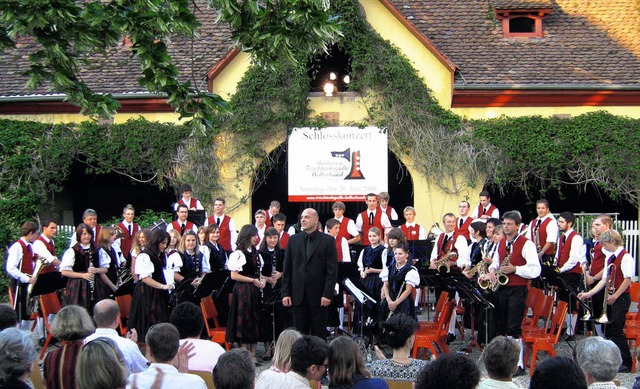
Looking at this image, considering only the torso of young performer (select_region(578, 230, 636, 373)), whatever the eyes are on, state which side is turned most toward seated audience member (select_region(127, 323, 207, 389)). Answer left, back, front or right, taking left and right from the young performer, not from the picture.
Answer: front

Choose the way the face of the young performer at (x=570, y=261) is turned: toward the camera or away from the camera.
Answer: toward the camera

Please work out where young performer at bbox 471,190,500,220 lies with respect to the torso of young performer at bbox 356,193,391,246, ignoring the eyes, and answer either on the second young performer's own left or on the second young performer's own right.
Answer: on the second young performer's own left

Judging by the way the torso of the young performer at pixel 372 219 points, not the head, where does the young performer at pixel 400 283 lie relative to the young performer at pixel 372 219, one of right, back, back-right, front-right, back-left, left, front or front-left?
front

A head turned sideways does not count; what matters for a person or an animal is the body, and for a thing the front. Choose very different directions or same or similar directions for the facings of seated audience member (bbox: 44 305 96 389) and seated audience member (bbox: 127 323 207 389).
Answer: same or similar directions

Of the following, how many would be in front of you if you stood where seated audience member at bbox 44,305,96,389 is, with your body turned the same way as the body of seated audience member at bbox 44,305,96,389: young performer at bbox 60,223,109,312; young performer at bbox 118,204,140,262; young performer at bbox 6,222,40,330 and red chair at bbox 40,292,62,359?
4

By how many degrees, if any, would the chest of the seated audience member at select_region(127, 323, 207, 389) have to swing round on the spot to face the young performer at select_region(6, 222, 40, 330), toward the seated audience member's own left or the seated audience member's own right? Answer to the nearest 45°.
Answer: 0° — they already face them

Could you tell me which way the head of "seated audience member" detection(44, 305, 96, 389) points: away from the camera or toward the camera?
away from the camera

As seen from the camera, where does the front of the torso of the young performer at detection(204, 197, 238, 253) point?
toward the camera

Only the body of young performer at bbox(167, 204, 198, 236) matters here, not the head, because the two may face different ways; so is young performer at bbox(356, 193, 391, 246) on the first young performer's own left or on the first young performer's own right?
on the first young performer's own left

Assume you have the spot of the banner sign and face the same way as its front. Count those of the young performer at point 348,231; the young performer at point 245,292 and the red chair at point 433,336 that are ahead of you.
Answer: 3

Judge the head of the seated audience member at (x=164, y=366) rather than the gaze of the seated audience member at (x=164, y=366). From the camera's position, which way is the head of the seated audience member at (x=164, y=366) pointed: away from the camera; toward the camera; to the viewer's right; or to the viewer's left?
away from the camera

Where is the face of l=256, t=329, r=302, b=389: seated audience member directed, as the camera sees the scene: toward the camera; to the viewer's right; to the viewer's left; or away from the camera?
away from the camera

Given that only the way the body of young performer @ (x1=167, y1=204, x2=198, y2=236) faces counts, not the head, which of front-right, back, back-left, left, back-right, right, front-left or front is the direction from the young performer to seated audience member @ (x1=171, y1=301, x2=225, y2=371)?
front

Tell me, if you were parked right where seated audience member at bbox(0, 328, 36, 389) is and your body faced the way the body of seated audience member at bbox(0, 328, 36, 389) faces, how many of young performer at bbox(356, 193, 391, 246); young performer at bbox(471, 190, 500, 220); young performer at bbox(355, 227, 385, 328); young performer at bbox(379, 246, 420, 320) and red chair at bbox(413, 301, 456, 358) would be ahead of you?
5

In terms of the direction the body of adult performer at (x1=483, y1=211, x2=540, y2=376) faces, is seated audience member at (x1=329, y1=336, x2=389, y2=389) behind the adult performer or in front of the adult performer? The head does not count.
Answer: in front

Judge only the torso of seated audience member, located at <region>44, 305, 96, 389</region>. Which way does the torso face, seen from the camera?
away from the camera

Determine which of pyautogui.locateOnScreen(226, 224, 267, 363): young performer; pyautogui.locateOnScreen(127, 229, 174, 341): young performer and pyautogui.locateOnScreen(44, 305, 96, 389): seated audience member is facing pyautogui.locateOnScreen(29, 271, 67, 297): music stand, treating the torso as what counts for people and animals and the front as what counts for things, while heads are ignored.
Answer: the seated audience member

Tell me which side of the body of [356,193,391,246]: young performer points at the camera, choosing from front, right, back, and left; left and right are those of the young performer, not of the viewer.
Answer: front
